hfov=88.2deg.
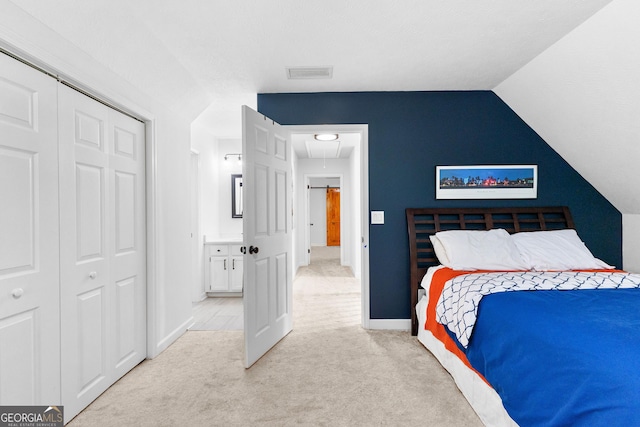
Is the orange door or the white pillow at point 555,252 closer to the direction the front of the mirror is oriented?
the white pillow

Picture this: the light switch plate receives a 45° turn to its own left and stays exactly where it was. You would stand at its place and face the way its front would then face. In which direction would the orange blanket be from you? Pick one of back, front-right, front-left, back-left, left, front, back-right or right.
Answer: front

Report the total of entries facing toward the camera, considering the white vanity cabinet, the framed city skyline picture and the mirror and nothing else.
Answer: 3

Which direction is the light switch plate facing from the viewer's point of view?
toward the camera

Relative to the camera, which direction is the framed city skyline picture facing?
toward the camera

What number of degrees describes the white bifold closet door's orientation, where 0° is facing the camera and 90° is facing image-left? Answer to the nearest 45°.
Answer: approximately 315°

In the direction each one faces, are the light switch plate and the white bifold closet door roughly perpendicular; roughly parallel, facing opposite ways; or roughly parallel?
roughly perpendicular

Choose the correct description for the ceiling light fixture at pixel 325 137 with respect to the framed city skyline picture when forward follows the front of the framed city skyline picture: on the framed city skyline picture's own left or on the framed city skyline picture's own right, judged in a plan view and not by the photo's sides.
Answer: on the framed city skyline picture's own right

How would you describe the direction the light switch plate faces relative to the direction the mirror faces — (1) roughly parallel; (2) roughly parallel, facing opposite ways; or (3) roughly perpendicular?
roughly parallel

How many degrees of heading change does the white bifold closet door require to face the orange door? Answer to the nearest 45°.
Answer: approximately 90° to its left

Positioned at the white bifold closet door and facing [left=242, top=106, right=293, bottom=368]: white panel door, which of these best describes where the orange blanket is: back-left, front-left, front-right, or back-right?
front-right

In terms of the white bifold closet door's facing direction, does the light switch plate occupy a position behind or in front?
in front

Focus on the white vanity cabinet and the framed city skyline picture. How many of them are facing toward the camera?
2

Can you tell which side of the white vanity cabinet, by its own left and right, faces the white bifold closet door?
front

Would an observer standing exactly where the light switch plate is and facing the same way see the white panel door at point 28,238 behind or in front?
in front

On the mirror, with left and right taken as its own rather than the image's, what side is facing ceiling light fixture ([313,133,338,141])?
left

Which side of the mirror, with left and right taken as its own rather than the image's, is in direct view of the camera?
front
